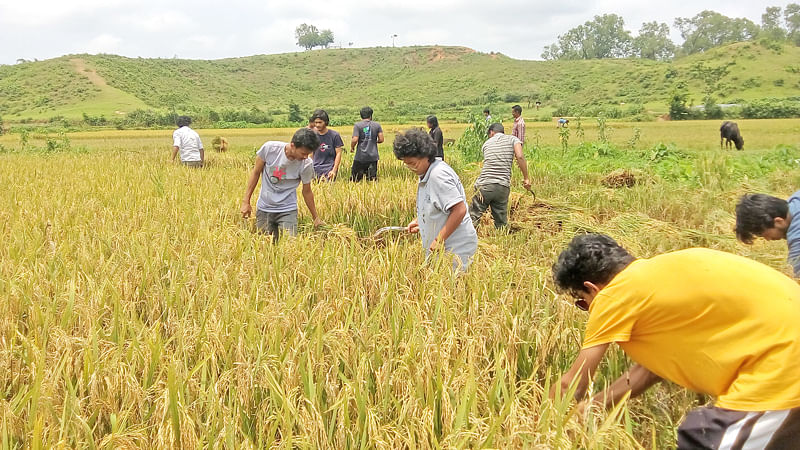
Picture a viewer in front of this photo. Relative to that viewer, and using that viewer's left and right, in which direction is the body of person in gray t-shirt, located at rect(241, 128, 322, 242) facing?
facing the viewer

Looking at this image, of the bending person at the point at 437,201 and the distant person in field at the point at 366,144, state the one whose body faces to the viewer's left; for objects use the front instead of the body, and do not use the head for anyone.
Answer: the bending person

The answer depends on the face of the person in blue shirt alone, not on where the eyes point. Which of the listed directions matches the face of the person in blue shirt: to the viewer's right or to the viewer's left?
to the viewer's left

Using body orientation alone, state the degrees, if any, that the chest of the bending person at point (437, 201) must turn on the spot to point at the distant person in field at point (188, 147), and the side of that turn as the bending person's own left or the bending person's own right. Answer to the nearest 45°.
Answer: approximately 45° to the bending person's own right

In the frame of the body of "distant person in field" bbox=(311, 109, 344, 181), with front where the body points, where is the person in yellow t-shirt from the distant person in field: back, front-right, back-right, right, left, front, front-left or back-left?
front-left

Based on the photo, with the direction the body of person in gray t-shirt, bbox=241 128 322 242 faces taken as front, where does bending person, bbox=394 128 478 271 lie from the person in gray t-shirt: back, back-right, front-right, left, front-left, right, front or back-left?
front-left

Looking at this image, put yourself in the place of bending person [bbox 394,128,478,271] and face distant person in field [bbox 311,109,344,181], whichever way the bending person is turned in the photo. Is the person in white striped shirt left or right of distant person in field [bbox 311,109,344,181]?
right

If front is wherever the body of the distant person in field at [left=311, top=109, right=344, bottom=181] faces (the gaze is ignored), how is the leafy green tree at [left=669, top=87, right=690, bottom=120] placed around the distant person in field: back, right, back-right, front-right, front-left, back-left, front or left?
back

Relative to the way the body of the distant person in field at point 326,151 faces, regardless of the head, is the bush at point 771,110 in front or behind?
behind

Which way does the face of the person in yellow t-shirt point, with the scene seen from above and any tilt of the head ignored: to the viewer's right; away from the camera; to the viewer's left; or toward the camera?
to the viewer's left

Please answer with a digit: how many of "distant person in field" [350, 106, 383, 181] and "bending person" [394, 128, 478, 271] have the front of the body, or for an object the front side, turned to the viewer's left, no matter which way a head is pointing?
1

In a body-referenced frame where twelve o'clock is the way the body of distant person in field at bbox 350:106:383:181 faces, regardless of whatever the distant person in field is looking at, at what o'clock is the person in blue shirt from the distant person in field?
The person in blue shirt is roughly at 5 o'clock from the distant person in field.

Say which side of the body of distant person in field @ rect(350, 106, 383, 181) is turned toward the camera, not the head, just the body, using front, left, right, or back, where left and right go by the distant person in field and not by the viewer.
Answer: back

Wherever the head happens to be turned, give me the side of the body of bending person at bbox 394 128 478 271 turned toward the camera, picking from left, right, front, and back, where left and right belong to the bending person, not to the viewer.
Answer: left

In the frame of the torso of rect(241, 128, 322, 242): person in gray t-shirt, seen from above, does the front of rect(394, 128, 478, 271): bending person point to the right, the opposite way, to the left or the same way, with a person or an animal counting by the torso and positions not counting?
to the right

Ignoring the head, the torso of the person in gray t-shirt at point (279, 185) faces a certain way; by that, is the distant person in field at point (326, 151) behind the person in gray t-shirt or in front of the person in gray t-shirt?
behind

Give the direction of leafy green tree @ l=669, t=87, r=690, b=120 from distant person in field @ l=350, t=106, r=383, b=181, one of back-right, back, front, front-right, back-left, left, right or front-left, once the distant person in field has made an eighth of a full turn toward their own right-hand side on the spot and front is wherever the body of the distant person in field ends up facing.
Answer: front

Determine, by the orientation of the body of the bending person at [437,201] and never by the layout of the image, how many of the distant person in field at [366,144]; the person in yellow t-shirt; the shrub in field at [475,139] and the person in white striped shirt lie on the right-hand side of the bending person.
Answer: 3

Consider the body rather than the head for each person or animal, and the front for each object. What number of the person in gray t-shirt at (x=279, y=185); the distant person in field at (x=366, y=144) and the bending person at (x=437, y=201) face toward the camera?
1
